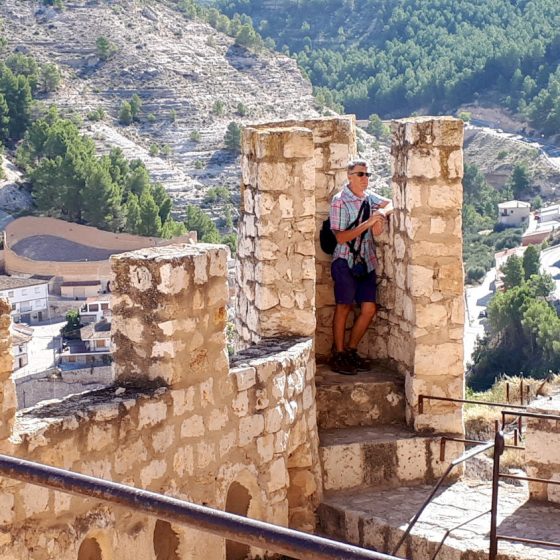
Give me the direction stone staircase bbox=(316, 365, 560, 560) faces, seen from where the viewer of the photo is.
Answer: facing the viewer

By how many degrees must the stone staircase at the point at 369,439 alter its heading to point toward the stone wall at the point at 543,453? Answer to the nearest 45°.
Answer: approximately 90° to its left

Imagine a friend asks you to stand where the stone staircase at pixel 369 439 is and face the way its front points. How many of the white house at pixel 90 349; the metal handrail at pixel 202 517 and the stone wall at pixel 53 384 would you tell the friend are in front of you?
1

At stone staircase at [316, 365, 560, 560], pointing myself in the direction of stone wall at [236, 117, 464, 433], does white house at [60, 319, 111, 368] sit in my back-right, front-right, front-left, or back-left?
front-left

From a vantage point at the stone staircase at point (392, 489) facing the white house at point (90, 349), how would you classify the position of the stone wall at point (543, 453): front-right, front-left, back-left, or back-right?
back-right

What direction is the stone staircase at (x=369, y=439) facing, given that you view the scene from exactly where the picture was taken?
facing the viewer

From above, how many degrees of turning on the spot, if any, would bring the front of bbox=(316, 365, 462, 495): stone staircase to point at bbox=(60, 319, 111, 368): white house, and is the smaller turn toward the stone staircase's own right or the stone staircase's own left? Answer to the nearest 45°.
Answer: approximately 180°
